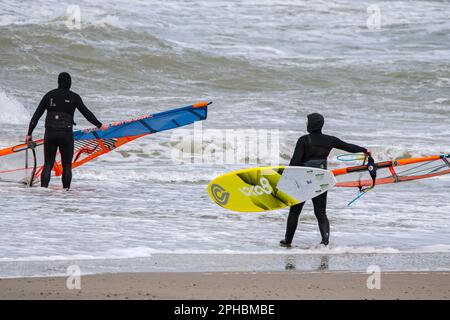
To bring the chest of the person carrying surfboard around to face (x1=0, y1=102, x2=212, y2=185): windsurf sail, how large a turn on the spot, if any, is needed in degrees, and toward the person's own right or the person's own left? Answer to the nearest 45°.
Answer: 0° — they already face it

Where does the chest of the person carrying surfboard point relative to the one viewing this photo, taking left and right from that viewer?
facing away from the viewer and to the left of the viewer

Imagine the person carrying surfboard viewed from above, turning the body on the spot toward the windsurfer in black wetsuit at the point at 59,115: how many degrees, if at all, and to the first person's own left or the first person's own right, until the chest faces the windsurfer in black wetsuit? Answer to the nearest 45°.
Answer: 0° — they already face them
